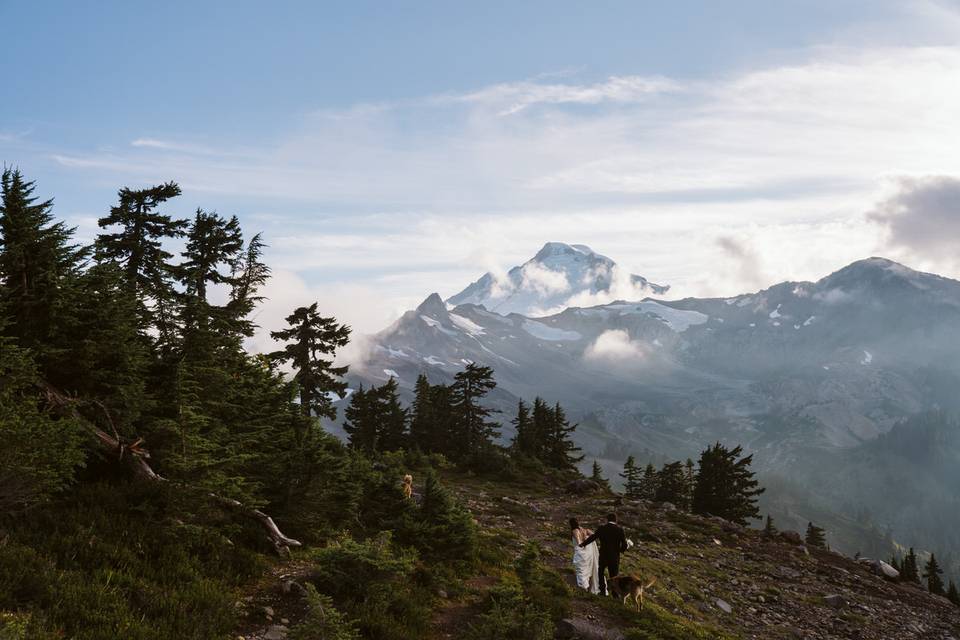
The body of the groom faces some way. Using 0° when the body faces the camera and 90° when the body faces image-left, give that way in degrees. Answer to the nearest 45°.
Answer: approximately 180°

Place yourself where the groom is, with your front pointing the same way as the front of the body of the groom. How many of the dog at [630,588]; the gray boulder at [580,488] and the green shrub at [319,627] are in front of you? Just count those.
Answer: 1

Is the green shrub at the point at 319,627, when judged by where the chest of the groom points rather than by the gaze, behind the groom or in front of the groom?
behind

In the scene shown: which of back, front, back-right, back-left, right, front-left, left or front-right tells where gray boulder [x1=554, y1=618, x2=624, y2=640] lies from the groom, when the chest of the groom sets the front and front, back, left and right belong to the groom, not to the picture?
back

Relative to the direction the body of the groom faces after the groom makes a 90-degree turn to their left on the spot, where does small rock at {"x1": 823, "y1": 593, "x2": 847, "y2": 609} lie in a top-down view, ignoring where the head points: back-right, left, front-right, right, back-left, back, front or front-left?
back-right

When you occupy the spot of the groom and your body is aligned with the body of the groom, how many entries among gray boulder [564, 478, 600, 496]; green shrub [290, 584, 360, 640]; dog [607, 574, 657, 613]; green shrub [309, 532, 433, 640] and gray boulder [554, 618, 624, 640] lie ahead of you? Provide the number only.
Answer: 1

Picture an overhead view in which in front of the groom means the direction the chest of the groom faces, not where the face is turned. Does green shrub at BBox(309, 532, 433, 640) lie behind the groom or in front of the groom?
behind

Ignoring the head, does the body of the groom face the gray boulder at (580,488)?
yes

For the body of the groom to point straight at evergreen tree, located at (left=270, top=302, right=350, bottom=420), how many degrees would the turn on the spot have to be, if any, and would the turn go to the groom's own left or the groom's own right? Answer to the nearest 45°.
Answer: approximately 45° to the groom's own left

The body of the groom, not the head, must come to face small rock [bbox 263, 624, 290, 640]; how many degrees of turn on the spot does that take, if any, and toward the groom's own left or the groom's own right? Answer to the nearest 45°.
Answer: approximately 135° to the groom's own left
